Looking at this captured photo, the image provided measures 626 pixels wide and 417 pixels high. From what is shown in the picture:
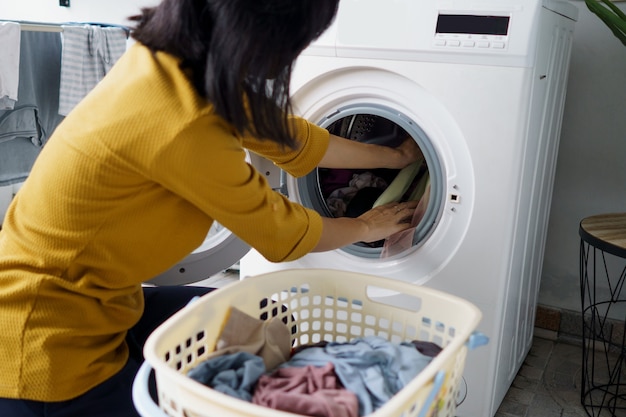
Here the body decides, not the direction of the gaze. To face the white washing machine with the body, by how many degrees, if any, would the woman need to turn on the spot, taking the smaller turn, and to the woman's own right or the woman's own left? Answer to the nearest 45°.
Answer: approximately 45° to the woman's own left

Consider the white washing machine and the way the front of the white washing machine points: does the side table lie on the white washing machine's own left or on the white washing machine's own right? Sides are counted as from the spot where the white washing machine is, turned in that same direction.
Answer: on the white washing machine's own left

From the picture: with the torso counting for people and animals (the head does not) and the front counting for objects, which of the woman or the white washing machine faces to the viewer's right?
the woman

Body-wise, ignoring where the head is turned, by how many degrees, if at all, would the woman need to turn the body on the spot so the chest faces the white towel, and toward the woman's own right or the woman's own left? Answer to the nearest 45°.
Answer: approximately 135° to the woman's own left

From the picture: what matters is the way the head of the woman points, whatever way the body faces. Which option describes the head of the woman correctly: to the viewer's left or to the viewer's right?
to the viewer's right

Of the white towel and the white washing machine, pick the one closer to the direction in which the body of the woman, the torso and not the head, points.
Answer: the white washing machine

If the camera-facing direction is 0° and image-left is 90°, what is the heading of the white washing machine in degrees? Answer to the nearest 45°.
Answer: approximately 0°

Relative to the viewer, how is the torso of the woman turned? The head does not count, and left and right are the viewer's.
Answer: facing to the right of the viewer

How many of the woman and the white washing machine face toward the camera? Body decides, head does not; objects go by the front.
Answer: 1

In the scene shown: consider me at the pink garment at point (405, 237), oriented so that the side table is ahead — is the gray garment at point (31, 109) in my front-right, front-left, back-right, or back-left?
back-left

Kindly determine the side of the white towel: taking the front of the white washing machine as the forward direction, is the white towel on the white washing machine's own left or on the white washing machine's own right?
on the white washing machine's own right

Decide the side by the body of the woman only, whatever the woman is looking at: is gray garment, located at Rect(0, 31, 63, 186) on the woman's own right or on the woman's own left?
on the woman's own left
